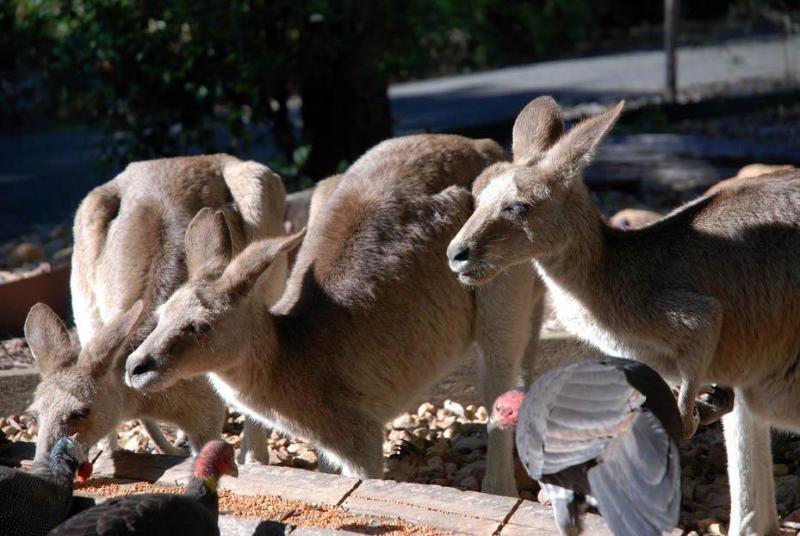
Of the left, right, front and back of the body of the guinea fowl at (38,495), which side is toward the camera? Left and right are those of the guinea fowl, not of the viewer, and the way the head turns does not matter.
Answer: right

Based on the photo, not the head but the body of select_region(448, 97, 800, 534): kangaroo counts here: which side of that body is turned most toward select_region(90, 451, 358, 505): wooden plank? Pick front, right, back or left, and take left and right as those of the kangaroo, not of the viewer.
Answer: front

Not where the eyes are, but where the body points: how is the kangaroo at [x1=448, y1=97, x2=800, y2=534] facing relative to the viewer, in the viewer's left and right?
facing to the left of the viewer

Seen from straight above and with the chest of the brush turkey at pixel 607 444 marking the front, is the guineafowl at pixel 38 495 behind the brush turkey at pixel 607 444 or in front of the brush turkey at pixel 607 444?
in front

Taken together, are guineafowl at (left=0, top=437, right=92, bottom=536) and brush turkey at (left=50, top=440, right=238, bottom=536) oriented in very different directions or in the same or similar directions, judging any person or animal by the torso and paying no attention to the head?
same or similar directions

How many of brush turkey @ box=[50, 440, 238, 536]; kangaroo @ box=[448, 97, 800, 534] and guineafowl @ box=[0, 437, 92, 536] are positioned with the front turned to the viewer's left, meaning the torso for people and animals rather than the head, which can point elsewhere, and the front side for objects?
1

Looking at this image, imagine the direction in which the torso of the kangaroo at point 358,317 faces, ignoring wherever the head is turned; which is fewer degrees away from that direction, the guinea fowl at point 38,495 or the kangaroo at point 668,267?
the guinea fowl

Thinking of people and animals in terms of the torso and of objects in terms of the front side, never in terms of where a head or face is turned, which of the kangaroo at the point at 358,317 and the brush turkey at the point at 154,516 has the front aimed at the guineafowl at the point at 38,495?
the kangaroo

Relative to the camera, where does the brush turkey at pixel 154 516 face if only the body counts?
to the viewer's right

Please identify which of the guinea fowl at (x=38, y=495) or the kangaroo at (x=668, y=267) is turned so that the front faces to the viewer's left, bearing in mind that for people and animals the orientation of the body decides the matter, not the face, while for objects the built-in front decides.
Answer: the kangaroo

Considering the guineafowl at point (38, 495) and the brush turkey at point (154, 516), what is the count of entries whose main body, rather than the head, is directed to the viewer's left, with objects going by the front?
0

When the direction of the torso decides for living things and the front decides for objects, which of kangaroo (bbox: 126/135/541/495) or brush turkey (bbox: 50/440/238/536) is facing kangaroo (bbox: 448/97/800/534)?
the brush turkey

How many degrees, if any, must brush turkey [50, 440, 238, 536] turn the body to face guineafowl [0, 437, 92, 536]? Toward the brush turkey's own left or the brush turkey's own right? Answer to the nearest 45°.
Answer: approximately 135° to the brush turkey's own left

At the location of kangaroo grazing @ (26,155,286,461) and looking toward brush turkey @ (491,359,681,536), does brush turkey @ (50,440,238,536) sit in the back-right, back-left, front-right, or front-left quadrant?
front-right

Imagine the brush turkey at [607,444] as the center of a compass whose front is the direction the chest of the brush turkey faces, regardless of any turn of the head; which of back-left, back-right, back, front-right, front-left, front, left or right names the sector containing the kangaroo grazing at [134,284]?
front
